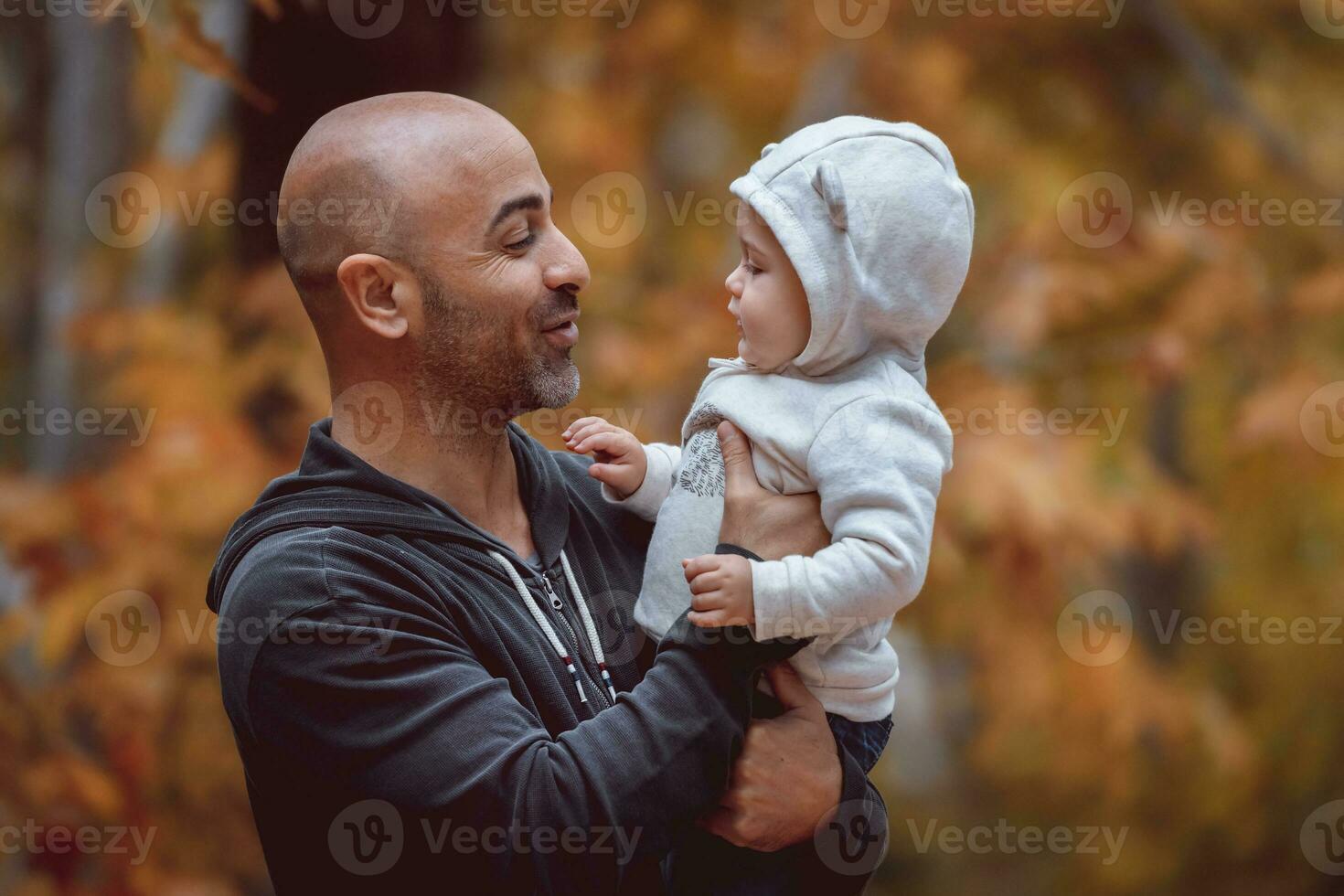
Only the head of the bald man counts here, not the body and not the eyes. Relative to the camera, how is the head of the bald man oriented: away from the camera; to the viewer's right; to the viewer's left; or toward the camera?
to the viewer's right

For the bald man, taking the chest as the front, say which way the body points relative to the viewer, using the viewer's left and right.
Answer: facing the viewer and to the right of the viewer

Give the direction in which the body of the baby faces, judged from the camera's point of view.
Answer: to the viewer's left

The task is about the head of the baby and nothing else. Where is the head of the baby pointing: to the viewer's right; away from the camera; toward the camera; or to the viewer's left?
to the viewer's left
